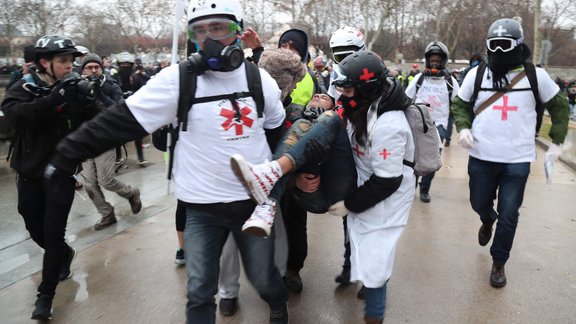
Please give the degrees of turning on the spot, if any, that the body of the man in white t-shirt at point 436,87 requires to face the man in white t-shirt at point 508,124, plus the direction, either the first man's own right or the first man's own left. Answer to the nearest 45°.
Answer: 0° — they already face them

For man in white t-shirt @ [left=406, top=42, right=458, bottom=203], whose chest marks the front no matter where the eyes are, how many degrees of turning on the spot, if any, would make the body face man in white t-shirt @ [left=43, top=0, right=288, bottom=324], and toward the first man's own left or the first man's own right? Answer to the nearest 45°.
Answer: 0° — they already face them

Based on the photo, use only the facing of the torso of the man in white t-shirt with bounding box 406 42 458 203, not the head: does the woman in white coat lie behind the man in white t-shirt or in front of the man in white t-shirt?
in front

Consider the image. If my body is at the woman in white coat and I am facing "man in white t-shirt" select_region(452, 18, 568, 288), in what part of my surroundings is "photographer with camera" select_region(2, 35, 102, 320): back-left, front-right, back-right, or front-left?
back-left

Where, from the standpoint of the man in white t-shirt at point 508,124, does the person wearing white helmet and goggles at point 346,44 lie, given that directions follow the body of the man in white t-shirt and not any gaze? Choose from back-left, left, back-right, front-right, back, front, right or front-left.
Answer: right

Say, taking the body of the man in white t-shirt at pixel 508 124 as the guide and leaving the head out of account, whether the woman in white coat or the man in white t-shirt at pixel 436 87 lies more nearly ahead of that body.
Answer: the woman in white coat

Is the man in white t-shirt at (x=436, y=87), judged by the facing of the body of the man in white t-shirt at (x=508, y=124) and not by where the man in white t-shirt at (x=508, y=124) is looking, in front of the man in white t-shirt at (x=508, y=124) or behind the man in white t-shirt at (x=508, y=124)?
behind

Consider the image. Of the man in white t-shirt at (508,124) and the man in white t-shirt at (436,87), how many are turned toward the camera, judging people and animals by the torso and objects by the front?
2

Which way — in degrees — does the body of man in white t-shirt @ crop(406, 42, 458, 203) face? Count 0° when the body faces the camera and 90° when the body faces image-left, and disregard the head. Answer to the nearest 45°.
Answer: approximately 0°

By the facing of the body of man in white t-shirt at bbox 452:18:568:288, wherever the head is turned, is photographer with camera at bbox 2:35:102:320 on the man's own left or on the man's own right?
on the man's own right
